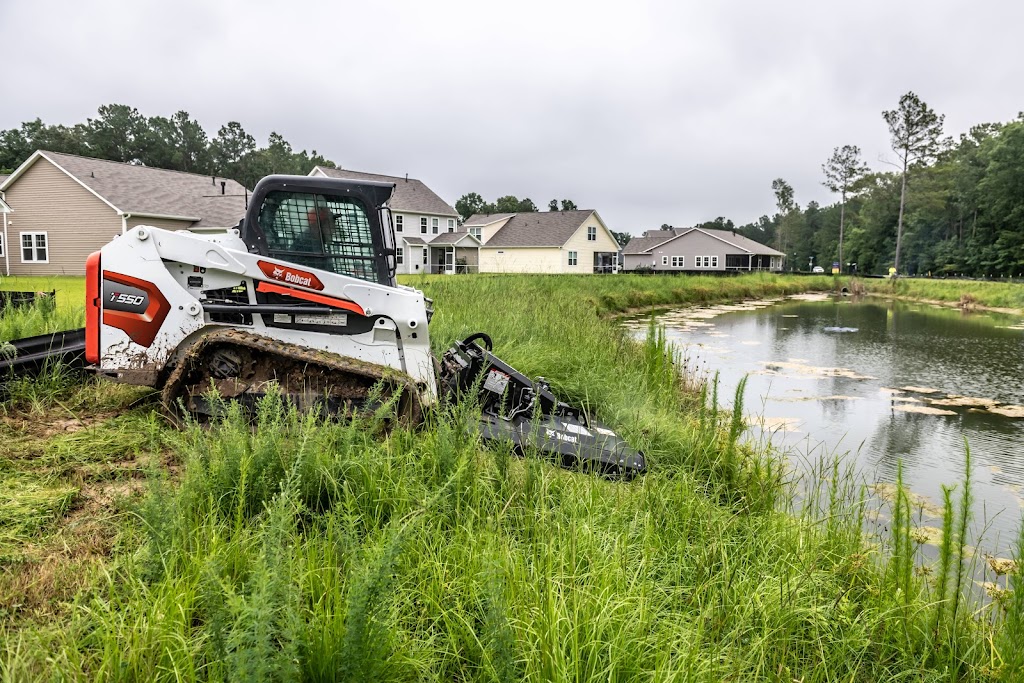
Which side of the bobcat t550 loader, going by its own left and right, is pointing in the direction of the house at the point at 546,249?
left

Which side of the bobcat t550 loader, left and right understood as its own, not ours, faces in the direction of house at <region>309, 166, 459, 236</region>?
left

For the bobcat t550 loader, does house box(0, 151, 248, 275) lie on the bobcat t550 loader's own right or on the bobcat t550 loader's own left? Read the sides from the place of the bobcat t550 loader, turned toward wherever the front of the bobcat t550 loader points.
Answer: on the bobcat t550 loader's own left

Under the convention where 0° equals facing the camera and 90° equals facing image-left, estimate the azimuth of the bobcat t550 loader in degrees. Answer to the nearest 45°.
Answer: approximately 270°
